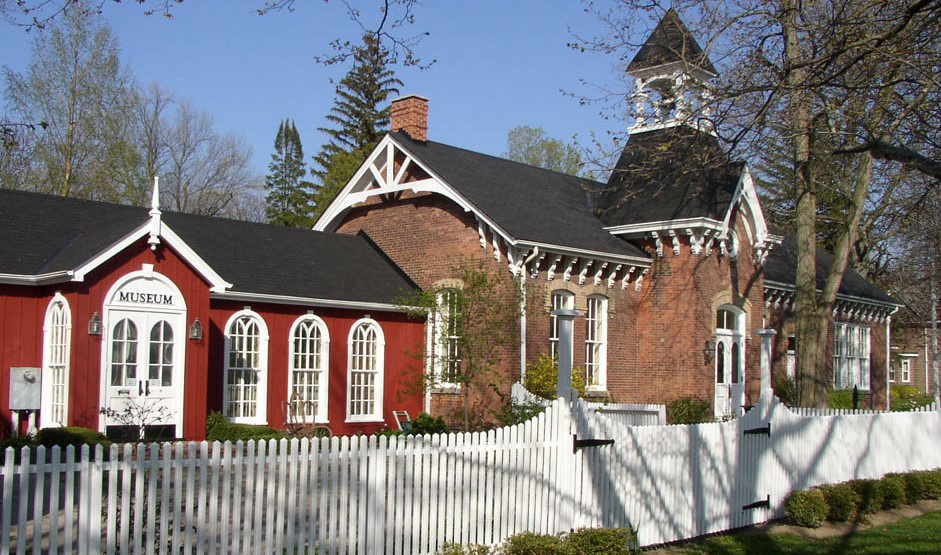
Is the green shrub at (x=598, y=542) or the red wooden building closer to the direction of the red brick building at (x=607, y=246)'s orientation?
the green shrub

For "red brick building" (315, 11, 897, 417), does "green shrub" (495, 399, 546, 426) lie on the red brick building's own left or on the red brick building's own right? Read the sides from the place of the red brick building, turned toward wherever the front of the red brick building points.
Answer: on the red brick building's own right

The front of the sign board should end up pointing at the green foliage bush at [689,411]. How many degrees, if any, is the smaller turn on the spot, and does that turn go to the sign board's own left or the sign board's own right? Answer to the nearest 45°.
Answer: approximately 90° to the sign board's own left

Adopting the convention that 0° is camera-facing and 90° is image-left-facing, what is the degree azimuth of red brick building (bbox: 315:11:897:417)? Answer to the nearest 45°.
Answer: approximately 315°

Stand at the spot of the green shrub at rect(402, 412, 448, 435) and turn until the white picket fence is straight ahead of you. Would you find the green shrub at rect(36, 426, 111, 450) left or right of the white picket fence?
right

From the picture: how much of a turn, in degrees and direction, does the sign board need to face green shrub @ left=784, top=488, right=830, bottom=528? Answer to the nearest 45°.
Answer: approximately 45° to its left

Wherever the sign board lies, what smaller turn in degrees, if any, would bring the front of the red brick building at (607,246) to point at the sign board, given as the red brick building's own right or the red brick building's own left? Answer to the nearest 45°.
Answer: approximately 90° to the red brick building's own right

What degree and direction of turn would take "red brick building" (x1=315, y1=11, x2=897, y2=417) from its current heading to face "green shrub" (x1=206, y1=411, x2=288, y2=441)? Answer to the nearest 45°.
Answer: approximately 90° to its right

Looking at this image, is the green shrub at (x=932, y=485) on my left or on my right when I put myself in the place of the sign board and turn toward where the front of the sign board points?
on my left

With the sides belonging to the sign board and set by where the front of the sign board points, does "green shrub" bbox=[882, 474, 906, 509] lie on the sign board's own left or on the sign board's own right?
on the sign board's own left

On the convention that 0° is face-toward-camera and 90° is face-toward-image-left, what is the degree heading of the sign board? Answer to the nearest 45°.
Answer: approximately 0°
